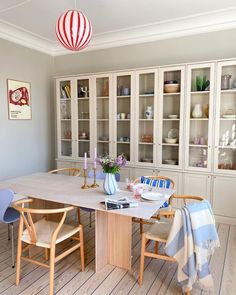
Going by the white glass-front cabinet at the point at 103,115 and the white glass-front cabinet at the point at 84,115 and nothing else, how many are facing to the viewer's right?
0

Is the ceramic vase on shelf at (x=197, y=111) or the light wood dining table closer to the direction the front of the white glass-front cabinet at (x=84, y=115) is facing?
the light wood dining table

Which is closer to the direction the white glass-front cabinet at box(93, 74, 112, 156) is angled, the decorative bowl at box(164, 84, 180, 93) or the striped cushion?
the striped cushion

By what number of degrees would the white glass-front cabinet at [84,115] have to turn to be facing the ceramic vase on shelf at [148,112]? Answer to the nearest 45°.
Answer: approximately 90° to its left

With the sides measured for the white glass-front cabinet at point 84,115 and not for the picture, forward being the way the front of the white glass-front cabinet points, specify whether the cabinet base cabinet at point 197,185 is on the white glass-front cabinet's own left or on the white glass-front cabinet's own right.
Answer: on the white glass-front cabinet's own left

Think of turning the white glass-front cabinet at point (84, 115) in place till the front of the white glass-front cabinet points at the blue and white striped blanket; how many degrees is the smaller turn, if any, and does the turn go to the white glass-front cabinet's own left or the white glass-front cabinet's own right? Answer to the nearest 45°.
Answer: approximately 45° to the white glass-front cabinet's own left

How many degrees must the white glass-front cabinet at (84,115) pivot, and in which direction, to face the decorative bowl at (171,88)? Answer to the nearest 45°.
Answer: approximately 90° to its left

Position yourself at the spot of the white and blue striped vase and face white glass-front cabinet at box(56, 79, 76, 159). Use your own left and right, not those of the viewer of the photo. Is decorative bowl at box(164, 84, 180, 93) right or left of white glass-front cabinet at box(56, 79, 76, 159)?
right

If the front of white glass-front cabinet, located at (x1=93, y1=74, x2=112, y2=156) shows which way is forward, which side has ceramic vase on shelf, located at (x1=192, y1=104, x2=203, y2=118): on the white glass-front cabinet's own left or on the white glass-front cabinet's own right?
on the white glass-front cabinet's own left

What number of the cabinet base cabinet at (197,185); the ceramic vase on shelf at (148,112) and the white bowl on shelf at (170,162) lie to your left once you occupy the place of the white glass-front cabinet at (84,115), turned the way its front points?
3

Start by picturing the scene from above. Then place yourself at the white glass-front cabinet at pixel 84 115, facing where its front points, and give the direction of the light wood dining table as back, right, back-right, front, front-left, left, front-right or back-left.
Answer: front-left

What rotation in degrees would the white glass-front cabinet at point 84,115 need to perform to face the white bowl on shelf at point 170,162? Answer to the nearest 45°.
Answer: approximately 90° to its left

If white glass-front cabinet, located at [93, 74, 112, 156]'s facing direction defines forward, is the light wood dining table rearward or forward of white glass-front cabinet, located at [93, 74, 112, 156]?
forward
